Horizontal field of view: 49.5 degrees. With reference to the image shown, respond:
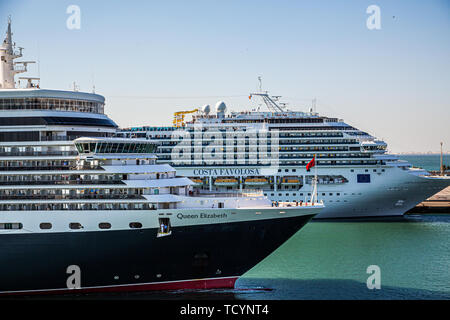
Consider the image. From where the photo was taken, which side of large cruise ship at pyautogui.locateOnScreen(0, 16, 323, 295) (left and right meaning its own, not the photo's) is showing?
right

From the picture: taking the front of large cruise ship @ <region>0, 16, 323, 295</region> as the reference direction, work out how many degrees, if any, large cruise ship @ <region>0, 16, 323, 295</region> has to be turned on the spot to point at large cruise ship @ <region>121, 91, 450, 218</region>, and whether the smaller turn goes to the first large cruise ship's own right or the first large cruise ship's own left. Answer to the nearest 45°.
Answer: approximately 45° to the first large cruise ship's own left
